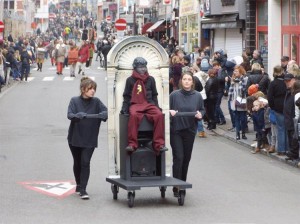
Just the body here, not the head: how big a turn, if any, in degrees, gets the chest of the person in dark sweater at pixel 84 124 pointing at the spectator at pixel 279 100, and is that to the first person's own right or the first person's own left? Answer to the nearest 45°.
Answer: approximately 135° to the first person's own left

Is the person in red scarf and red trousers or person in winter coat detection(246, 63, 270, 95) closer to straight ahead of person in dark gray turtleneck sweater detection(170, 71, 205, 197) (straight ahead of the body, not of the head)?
the person in red scarf and red trousers

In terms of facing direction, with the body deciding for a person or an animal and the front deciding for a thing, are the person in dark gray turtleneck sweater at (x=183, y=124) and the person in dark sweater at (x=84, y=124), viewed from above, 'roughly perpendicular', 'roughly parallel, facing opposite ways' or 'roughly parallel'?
roughly parallel

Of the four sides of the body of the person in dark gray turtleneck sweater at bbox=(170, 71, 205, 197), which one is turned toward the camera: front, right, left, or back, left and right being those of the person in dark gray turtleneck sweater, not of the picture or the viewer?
front

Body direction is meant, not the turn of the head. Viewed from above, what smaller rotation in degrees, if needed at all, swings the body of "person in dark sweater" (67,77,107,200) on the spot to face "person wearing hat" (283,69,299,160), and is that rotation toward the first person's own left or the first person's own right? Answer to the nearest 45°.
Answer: approximately 135° to the first person's own left

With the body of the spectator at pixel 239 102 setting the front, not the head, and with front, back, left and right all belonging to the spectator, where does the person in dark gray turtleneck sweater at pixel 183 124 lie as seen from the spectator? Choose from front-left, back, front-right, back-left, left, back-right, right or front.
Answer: front-left

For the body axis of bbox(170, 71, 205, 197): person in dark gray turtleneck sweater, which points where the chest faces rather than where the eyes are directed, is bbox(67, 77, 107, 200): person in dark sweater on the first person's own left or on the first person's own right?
on the first person's own right

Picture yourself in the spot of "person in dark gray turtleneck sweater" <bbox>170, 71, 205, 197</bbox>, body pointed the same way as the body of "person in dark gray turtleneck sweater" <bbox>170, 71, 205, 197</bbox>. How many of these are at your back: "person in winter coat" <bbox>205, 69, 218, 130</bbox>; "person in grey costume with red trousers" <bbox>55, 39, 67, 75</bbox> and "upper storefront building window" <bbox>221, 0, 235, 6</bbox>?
3

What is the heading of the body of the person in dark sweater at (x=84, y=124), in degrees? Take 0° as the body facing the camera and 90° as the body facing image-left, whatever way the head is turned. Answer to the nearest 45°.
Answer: approximately 0°

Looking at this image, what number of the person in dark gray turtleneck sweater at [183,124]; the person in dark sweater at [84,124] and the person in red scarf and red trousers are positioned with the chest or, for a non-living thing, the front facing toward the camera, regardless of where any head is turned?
3

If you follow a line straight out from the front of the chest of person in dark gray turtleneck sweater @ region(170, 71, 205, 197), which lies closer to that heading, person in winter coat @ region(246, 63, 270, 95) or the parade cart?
the parade cart

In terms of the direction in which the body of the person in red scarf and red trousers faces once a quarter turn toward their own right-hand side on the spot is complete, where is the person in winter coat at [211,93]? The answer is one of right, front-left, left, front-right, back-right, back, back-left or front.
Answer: right

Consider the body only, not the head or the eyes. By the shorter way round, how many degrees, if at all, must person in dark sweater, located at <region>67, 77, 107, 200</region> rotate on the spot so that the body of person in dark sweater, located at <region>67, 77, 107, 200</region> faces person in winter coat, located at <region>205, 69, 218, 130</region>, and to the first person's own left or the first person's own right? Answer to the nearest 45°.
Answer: approximately 180°
